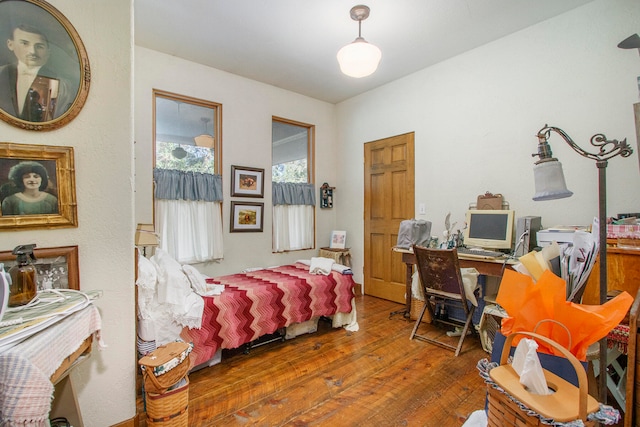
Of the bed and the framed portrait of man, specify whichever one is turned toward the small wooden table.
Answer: the bed

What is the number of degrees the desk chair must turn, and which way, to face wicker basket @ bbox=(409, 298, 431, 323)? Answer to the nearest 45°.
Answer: approximately 90° to its left

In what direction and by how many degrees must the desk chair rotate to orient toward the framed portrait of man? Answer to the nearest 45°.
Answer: approximately 180°

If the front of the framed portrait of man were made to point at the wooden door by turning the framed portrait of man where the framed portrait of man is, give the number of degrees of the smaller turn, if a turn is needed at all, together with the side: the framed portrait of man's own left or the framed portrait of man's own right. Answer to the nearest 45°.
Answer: approximately 90° to the framed portrait of man's own left

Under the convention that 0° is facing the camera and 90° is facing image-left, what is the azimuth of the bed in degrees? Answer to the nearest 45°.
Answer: approximately 225°

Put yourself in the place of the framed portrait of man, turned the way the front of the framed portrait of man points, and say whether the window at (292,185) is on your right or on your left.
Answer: on your left

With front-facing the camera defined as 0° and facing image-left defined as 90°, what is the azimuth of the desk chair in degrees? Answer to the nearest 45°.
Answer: approximately 225°

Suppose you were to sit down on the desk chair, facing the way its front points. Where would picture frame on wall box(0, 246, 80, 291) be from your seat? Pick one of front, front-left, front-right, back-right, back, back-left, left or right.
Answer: back

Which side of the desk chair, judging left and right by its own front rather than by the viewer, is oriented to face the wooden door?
left

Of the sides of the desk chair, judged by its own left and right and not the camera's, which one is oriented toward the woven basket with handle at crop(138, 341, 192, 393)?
back

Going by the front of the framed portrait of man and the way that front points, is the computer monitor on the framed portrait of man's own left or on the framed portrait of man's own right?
on the framed portrait of man's own left
